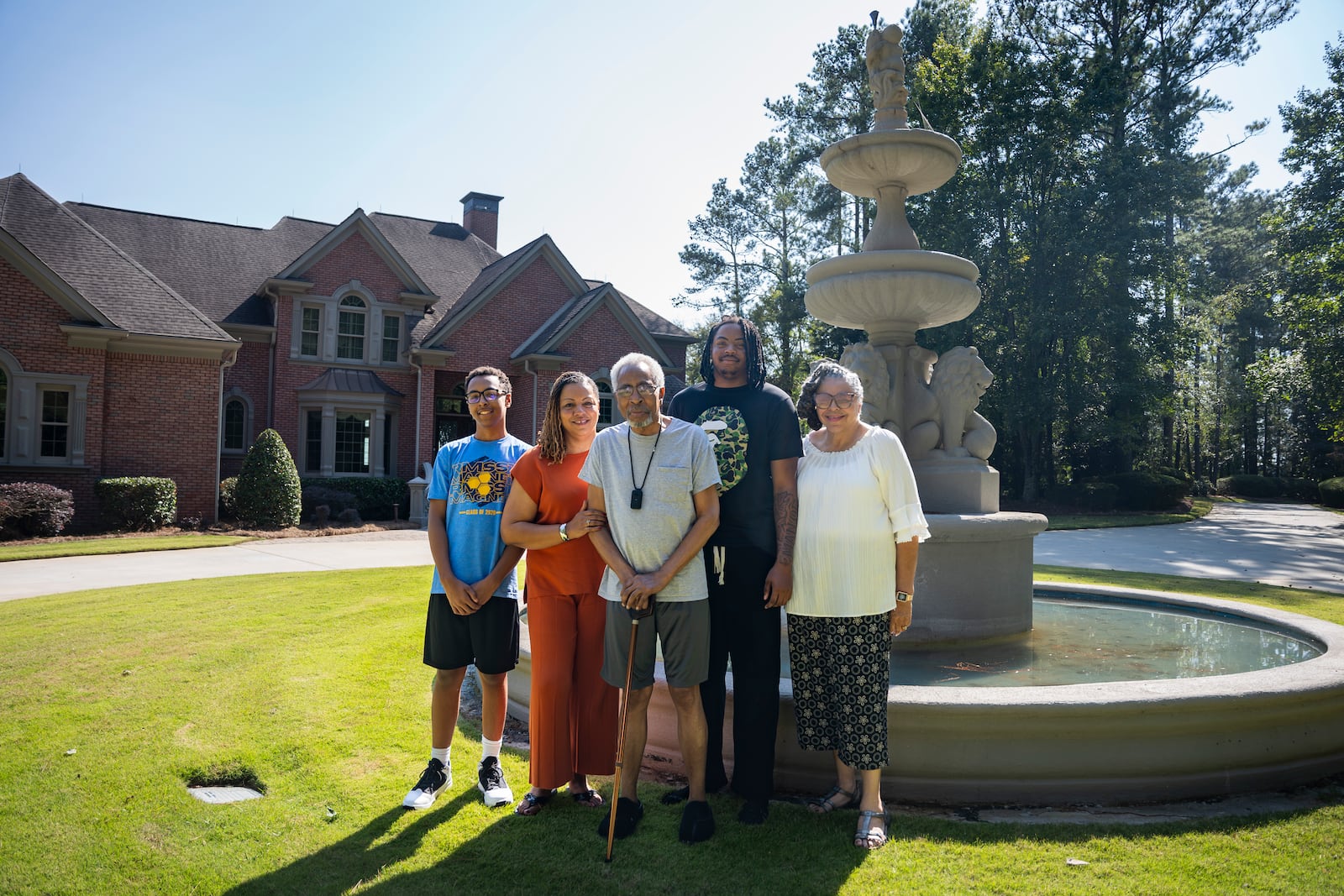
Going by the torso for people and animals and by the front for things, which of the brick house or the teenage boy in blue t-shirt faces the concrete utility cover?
the brick house

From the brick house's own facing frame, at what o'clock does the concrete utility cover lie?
The concrete utility cover is roughly at 12 o'clock from the brick house.

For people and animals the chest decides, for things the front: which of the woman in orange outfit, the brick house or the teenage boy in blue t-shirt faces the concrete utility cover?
the brick house

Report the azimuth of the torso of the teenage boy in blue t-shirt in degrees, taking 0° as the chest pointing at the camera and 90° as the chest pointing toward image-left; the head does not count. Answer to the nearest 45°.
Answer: approximately 0°

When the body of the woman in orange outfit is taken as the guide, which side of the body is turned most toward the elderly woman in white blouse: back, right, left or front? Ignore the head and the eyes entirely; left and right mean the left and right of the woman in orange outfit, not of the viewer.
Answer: left

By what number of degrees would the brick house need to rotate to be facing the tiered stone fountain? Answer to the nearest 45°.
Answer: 0° — it already faces it

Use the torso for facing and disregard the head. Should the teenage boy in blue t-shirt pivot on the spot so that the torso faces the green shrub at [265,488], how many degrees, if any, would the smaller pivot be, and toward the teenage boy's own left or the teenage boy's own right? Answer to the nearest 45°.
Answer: approximately 180°

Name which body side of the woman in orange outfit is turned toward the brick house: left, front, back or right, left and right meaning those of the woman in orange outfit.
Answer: back

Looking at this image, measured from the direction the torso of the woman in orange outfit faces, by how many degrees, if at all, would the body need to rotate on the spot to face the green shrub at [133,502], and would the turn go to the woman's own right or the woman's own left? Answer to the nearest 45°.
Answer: approximately 135° to the woman's own right

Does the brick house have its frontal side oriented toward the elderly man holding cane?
yes

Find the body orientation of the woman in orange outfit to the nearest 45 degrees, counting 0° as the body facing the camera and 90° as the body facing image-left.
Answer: approximately 0°
